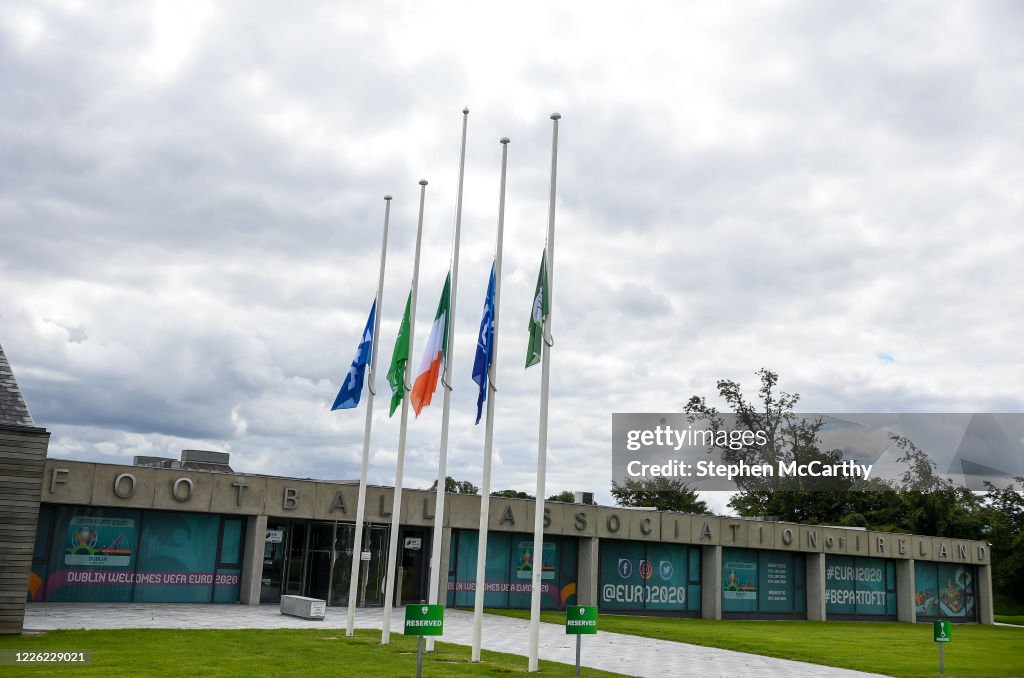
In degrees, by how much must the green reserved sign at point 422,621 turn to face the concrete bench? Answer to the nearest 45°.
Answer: approximately 180°

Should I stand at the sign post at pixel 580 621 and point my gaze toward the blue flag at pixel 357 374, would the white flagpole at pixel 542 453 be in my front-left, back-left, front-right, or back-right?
front-left

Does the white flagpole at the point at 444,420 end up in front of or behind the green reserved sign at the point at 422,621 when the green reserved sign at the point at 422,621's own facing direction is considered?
behind

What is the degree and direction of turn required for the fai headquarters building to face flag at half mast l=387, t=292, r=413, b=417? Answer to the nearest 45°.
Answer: approximately 45° to its right

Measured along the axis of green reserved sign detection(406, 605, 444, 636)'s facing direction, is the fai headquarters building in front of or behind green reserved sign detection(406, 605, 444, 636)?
behind

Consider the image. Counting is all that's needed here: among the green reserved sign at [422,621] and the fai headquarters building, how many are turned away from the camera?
0

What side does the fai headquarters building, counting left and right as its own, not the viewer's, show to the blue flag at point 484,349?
front

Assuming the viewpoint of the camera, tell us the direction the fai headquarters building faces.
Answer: facing the viewer and to the right of the viewer

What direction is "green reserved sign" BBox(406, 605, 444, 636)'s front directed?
toward the camera
